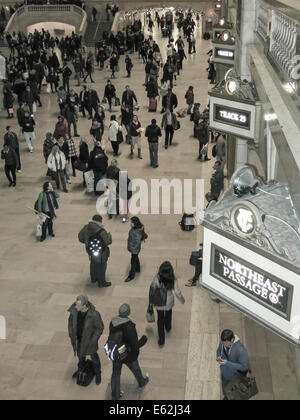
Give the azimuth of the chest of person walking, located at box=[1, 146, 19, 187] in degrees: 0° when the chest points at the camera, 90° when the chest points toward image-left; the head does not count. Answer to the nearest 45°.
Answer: approximately 45°

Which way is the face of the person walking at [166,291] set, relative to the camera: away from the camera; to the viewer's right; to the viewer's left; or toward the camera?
away from the camera

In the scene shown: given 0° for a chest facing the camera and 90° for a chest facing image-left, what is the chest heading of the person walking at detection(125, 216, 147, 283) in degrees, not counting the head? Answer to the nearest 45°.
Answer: approximately 45°

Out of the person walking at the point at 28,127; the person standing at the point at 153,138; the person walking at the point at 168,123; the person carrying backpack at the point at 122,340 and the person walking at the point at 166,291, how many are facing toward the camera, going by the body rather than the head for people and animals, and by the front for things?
2

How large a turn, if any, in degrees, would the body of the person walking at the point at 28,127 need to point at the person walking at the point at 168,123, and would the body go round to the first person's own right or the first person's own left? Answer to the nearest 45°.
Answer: approximately 90° to the first person's own left

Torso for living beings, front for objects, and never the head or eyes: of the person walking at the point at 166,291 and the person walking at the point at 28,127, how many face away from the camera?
1

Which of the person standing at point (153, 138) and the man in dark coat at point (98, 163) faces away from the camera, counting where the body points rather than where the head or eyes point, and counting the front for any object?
the person standing

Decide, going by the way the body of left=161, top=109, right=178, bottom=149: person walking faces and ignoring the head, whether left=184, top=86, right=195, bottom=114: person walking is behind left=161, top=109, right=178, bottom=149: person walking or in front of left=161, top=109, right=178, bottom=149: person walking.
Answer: behind

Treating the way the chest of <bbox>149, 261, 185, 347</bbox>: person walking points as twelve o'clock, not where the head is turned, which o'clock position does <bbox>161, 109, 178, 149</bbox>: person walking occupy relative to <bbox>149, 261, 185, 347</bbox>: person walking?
<bbox>161, 109, 178, 149</bbox>: person walking is roughly at 12 o'clock from <bbox>149, 261, 185, 347</bbox>: person walking.

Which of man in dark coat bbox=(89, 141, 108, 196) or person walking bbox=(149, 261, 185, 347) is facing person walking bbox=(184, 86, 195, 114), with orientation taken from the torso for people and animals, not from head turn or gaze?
person walking bbox=(149, 261, 185, 347)

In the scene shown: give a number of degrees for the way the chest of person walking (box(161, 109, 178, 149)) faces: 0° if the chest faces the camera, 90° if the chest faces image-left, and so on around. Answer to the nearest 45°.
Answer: approximately 0°

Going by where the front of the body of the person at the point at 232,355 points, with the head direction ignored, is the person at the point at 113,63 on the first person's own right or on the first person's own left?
on the first person's own right

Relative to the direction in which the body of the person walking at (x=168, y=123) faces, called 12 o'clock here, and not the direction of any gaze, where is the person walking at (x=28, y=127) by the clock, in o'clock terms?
the person walking at (x=28, y=127) is roughly at 3 o'clock from the person walking at (x=168, y=123).
